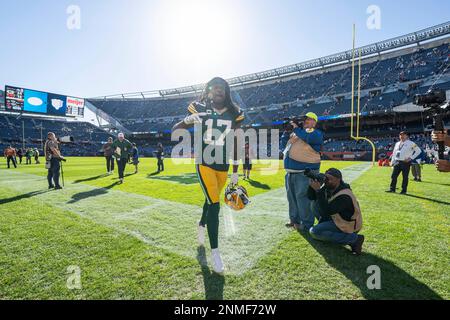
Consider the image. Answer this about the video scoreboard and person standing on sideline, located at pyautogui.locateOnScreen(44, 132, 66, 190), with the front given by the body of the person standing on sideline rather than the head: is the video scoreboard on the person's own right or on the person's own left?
on the person's own left

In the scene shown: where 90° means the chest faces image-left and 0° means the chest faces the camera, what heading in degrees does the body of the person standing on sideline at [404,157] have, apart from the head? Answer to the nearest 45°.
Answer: approximately 45°

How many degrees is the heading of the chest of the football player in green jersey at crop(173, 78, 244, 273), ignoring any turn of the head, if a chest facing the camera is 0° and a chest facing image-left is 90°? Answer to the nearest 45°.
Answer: approximately 0°

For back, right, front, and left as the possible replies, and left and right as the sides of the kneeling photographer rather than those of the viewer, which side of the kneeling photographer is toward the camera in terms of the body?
left

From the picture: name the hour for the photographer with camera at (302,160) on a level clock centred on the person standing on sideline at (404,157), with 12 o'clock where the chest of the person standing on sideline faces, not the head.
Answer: The photographer with camera is roughly at 11 o'clock from the person standing on sideline.

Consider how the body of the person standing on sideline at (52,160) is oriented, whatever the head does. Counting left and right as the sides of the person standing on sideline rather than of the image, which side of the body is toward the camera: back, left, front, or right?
right

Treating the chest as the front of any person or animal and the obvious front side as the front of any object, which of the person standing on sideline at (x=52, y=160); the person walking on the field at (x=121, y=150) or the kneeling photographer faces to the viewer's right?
the person standing on sideline at (x=52, y=160)

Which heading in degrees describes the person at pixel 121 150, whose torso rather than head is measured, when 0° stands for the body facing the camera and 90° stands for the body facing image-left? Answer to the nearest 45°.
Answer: approximately 0°
